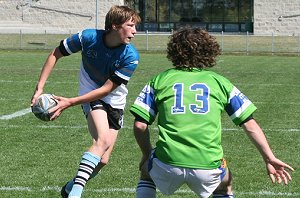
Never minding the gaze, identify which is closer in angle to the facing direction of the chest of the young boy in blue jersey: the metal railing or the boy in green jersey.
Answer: the boy in green jersey

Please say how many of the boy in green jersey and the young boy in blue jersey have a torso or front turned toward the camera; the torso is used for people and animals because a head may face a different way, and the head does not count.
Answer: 1

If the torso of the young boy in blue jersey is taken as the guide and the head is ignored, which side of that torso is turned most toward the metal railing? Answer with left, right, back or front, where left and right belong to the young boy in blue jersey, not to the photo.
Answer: back

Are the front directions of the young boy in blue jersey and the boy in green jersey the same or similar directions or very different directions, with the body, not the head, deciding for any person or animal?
very different directions

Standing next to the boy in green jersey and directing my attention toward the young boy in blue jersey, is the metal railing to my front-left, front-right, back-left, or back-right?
front-right

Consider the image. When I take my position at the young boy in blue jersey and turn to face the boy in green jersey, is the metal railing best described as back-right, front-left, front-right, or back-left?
back-left

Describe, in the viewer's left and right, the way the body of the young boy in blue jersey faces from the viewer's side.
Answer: facing the viewer

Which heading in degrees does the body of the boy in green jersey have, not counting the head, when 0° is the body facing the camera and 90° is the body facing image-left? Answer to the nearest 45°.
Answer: approximately 180°

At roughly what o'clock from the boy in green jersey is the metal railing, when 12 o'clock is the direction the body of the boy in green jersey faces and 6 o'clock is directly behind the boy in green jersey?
The metal railing is roughly at 12 o'clock from the boy in green jersey.

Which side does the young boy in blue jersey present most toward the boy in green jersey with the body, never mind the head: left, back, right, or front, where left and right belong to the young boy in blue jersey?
front

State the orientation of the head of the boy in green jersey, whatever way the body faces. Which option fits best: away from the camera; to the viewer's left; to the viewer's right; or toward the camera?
away from the camera

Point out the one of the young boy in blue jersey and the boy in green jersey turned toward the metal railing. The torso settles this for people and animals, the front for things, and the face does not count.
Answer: the boy in green jersey
